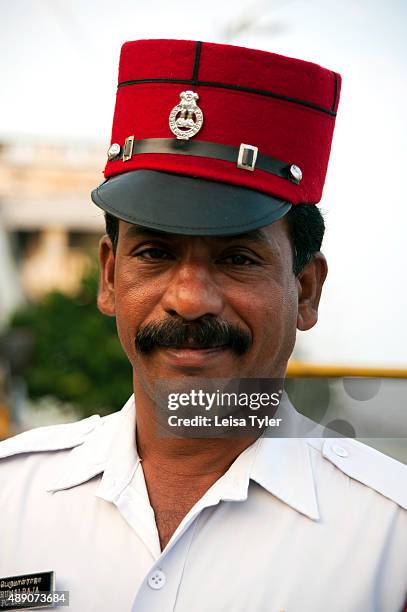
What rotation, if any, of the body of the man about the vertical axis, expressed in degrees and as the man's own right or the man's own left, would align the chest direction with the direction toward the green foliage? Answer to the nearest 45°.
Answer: approximately 180°

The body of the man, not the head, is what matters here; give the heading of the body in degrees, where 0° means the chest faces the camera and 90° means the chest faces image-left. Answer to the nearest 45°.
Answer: approximately 0°

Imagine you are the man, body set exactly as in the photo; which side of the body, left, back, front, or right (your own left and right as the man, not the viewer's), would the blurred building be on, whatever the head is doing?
back
